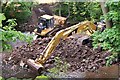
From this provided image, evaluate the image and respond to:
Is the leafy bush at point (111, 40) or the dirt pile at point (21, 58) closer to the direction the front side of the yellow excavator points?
the dirt pile

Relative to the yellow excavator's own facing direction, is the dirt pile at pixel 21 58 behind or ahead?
ahead

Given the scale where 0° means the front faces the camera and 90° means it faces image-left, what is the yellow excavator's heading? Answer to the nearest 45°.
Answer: approximately 45°

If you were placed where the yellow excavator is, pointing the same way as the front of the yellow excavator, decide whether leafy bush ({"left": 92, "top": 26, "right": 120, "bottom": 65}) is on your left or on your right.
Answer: on your left

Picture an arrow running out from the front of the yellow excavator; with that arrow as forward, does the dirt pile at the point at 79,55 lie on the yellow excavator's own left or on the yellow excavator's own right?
on the yellow excavator's own left
